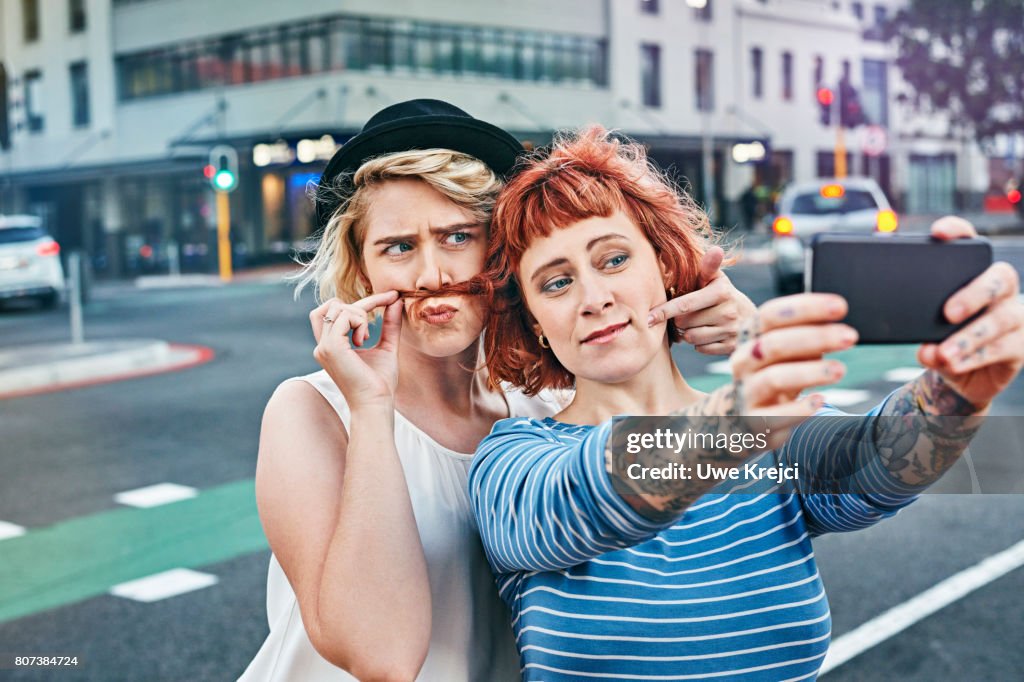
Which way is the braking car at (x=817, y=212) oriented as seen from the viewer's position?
away from the camera

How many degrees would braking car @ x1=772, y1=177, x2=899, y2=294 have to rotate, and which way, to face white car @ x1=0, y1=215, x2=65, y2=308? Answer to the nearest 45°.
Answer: approximately 90° to its left

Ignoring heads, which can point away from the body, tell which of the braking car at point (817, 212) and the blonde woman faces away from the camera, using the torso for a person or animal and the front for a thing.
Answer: the braking car

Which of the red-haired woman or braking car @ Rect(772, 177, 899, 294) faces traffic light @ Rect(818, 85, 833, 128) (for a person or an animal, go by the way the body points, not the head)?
the braking car

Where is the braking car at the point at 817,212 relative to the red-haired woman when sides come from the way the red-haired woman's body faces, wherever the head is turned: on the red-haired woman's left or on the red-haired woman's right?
on the red-haired woman's left
